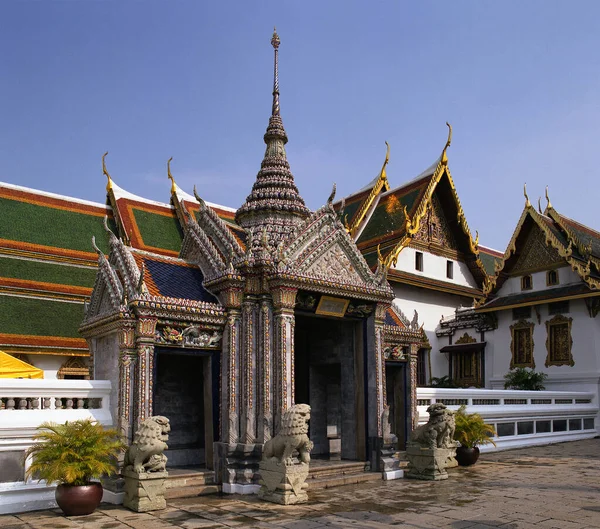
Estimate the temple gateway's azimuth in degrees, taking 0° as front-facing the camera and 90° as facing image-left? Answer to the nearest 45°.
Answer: approximately 315°

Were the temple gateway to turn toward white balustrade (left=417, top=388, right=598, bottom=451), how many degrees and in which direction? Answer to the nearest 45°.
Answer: approximately 90° to its left
